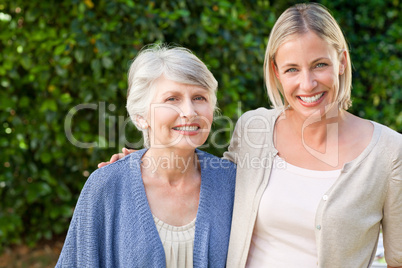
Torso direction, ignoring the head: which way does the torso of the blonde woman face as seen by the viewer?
toward the camera

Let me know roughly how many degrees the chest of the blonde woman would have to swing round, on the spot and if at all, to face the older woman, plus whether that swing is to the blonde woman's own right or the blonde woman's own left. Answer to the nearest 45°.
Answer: approximately 90° to the blonde woman's own right
